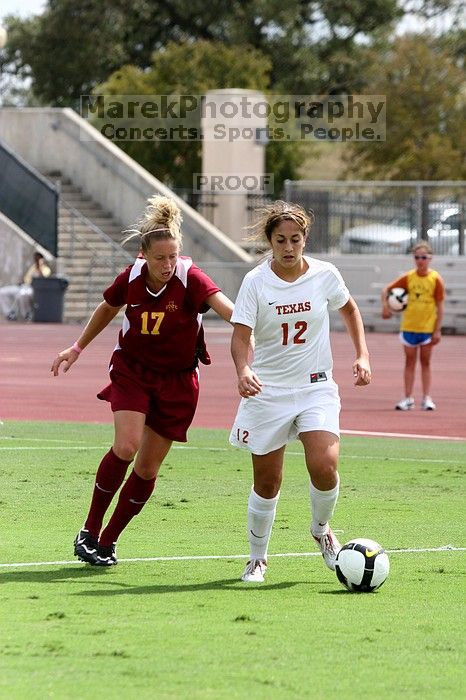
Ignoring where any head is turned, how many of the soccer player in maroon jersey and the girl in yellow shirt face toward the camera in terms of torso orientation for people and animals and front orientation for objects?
2

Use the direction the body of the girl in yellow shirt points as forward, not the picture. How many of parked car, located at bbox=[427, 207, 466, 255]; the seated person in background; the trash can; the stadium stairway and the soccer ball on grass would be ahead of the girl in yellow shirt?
1

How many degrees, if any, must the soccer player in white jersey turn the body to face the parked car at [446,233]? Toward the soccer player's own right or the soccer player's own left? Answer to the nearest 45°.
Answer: approximately 180°

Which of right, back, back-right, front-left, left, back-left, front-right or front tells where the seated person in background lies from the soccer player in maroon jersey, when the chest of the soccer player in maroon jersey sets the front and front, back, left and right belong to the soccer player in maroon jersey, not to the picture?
back

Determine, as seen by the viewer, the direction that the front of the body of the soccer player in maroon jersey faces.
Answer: toward the camera

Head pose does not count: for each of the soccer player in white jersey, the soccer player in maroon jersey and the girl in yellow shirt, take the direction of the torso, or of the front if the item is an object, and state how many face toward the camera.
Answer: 3

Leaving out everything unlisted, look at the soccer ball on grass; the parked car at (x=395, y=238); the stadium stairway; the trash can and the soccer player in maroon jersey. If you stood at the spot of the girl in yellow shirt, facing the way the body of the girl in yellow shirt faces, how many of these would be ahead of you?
2

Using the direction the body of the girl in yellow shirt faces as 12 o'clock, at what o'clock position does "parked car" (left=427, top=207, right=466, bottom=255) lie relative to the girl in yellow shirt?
The parked car is roughly at 6 o'clock from the girl in yellow shirt.

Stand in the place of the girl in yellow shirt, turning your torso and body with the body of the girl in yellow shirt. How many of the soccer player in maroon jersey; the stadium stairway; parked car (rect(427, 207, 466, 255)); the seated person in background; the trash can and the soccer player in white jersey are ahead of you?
2

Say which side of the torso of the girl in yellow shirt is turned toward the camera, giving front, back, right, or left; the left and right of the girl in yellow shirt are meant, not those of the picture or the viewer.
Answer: front

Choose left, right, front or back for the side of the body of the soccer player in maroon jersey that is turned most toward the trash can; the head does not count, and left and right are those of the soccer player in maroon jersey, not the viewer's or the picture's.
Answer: back

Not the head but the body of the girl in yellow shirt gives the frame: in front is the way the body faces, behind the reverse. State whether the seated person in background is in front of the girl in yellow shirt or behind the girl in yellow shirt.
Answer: behind

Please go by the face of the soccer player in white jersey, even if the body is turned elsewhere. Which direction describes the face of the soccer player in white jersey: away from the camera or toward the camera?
toward the camera

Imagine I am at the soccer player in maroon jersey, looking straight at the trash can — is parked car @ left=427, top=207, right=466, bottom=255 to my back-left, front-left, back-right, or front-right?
front-right

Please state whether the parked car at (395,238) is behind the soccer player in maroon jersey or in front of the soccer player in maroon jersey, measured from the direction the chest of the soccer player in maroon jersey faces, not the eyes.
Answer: behind

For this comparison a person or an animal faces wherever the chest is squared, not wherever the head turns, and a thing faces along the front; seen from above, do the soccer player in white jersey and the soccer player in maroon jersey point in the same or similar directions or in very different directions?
same or similar directions

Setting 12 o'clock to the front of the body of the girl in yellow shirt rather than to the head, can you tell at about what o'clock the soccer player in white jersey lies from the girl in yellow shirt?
The soccer player in white jersey is roughly at 12 o'clock from the girl in yellow shirt.

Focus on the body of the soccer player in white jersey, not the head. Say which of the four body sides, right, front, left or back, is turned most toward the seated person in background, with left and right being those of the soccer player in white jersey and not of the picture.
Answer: back

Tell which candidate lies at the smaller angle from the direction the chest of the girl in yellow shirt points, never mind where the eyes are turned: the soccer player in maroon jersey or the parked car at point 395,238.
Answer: the soccer player in maroon jersey
